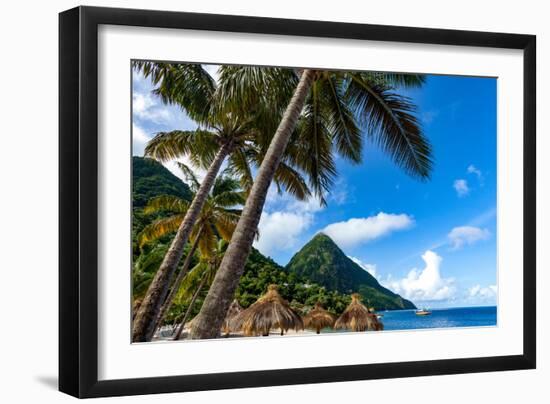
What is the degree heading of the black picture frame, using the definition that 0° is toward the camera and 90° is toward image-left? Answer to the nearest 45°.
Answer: approximately 315°
